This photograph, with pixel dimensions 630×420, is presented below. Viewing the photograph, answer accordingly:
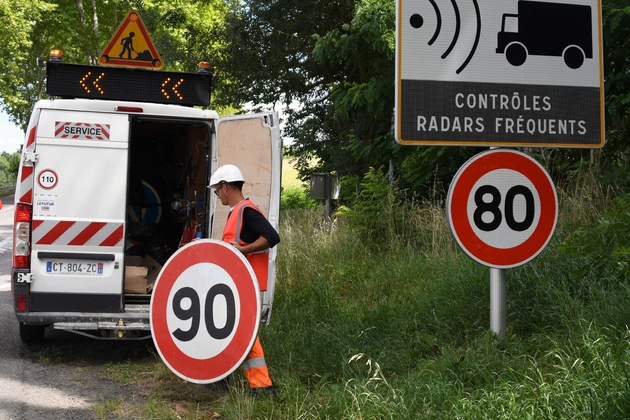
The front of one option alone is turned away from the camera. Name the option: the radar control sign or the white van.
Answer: the white van

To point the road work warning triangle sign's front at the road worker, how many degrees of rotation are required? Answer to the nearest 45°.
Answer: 0° — it already faces them

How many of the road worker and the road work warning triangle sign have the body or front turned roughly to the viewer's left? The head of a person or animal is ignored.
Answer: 1

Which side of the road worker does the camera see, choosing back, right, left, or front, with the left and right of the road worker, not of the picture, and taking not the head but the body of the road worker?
left

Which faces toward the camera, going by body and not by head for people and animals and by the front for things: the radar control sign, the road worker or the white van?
the radar control sign

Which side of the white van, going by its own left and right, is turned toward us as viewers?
back

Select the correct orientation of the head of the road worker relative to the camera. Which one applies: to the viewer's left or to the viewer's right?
to the viewer's left

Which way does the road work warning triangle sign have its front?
toward the camera

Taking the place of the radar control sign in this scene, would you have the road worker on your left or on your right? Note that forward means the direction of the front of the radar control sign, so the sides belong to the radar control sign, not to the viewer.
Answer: on your right

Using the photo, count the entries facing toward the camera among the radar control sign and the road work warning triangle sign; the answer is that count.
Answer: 2

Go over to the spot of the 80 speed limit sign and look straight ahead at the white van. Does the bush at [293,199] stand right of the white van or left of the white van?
right

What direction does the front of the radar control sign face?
toward the camera

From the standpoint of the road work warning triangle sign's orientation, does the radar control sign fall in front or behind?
in front

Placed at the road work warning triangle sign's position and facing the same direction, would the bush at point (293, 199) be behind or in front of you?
behind

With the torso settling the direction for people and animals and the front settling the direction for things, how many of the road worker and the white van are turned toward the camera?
0
